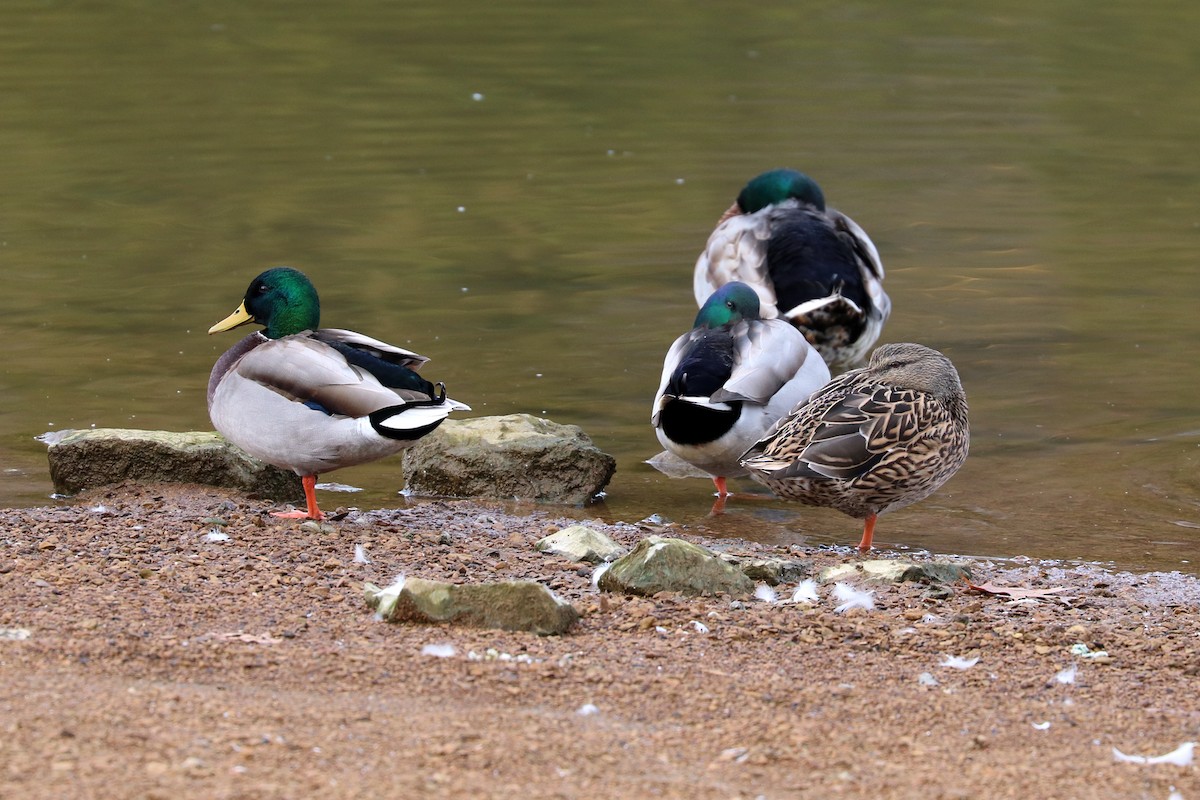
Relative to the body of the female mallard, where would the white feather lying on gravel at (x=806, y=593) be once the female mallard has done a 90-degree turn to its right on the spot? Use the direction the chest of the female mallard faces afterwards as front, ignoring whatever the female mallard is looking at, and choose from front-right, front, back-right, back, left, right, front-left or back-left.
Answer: front

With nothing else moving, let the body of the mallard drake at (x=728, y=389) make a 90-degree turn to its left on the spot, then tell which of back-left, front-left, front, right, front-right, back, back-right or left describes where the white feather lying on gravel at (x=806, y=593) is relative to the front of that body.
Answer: back-left

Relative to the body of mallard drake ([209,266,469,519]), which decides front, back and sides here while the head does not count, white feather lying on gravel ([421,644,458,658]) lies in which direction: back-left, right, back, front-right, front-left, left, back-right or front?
left

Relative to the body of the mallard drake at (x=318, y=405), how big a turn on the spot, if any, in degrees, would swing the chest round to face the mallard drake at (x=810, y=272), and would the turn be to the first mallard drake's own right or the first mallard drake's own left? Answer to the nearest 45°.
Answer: approximately 135° to the first mallard drake's own right

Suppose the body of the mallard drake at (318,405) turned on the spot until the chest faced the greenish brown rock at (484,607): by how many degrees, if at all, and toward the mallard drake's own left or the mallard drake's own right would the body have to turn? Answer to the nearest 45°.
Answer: approximately 90° to the mallard drake's own left

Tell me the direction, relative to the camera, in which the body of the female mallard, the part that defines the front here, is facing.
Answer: to the viewer's right

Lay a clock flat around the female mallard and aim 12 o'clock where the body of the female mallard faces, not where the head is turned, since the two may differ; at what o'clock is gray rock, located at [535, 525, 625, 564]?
The gray rock is roughly at 5 o'clock from the female mallard.

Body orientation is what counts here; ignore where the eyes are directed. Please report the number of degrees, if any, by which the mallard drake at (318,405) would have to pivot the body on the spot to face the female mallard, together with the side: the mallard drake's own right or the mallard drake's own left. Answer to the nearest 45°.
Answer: approximately 180°

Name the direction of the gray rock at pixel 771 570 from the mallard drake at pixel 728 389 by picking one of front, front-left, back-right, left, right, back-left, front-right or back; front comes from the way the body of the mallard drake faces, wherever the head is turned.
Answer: back-right

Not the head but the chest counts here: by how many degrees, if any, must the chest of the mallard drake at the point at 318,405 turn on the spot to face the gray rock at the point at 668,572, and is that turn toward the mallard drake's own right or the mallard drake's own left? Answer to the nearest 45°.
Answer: approximately 135° to the mallard drake's own left

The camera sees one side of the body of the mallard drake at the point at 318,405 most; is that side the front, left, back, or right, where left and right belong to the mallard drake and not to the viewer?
left

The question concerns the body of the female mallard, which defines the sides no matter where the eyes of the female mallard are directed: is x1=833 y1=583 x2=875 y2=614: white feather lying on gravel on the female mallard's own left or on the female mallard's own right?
on the female mallard's own right

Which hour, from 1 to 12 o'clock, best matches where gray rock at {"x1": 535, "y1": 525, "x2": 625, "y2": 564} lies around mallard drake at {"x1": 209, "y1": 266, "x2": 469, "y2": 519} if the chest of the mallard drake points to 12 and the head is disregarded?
The gray rock is roughly at 7 o'clock from the mallard drake.

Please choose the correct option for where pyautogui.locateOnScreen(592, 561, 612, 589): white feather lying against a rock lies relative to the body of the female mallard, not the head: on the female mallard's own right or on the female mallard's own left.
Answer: on the female mallard's own right

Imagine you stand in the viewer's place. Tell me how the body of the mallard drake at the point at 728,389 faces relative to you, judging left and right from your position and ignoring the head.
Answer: facing away from the viewer and to the right of the viewer

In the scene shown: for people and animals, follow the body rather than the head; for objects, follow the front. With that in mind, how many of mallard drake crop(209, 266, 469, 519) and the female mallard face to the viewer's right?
1

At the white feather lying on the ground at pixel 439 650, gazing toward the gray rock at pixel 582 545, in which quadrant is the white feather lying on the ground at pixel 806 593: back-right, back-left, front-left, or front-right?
front-right

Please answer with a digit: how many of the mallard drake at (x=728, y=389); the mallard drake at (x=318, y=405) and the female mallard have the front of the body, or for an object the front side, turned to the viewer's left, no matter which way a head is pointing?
1

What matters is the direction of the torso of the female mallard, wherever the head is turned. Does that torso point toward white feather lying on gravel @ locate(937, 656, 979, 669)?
no

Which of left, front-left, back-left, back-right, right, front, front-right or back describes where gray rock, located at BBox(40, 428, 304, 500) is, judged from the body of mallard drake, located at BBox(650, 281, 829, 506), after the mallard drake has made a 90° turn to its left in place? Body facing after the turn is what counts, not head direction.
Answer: front-left
